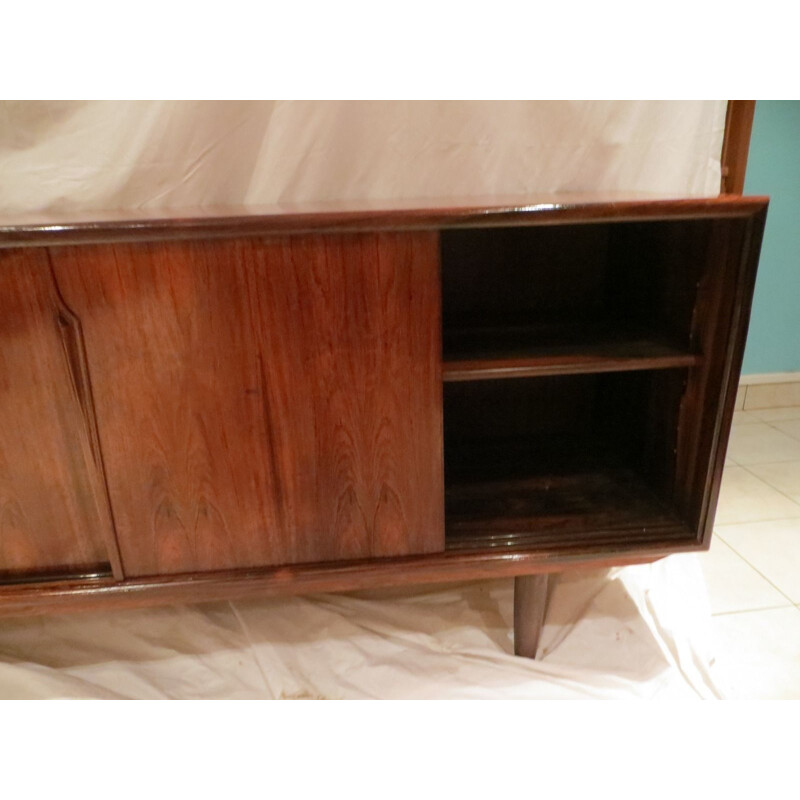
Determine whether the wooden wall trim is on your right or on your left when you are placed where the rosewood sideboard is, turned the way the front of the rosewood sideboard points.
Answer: on your left

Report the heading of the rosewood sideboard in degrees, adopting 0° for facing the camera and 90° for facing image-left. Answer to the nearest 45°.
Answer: approximately 0°

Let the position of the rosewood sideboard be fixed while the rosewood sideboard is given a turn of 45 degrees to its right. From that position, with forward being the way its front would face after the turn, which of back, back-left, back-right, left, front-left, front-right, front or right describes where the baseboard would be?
back
